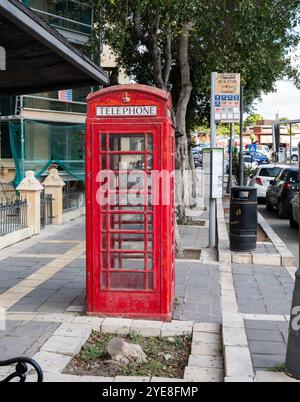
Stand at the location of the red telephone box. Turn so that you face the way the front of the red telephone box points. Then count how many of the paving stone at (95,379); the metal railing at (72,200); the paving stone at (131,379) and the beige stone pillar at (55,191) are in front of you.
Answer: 2

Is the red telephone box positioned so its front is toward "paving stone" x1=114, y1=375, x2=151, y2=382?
yes

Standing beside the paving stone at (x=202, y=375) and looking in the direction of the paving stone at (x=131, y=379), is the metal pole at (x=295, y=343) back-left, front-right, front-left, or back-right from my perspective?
back-left

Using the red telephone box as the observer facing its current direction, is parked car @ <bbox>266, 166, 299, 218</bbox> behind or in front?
behind

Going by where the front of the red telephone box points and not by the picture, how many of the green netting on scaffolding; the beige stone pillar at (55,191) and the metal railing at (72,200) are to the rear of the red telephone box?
3

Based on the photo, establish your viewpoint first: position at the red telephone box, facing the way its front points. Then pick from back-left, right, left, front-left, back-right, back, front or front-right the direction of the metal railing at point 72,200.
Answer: back

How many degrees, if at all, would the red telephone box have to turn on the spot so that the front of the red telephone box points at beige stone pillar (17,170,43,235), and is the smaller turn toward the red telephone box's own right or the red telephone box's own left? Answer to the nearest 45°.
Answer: approximately 180°

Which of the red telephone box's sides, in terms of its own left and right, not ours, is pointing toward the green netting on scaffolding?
back

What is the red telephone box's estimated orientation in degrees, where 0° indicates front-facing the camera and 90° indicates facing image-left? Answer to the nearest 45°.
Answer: approximately 0°
